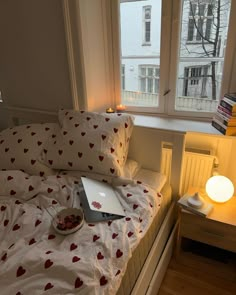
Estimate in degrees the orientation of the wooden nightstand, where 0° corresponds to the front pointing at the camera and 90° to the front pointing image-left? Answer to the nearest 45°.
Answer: approximately 45°

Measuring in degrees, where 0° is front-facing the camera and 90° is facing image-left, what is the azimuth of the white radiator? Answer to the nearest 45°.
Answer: approximately 45°

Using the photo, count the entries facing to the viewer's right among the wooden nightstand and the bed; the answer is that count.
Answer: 0

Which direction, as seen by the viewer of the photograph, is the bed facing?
facing the viewer and to the left of the viewer

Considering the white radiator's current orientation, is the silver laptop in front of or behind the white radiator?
in front

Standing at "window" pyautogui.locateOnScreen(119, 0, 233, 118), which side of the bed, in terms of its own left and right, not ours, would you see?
back

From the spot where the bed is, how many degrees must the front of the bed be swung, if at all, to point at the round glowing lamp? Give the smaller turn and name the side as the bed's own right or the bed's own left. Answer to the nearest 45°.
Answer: approximately 135° to the bed's own left

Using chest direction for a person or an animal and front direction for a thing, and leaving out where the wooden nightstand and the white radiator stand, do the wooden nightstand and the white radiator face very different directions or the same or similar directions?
same or similar directions

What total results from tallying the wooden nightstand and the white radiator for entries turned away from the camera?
0

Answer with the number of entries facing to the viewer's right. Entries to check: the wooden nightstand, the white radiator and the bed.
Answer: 0
